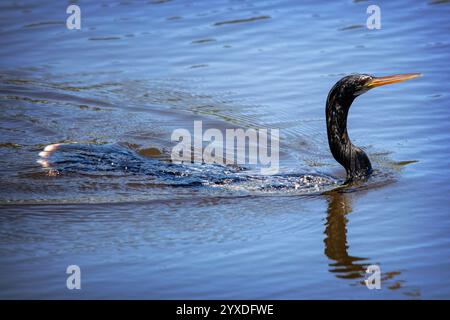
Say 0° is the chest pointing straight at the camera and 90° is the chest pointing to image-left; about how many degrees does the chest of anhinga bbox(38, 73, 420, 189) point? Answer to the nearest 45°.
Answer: approximately 270°
